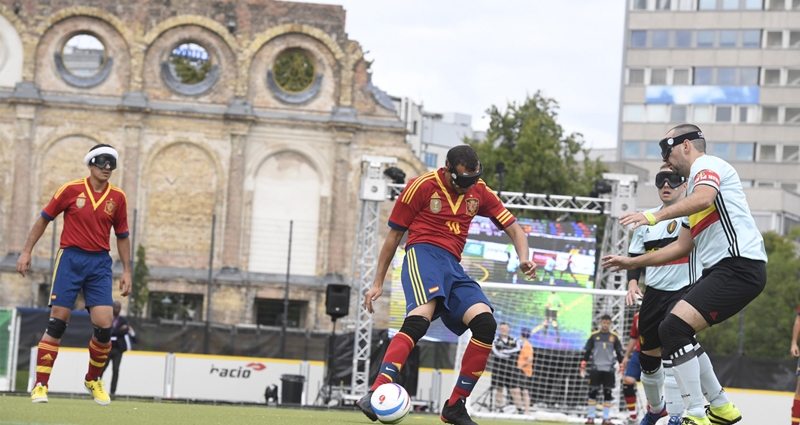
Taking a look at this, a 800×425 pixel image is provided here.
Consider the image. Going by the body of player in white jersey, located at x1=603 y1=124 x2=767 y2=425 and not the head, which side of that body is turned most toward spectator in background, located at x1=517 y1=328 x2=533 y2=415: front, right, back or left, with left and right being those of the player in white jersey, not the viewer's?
right

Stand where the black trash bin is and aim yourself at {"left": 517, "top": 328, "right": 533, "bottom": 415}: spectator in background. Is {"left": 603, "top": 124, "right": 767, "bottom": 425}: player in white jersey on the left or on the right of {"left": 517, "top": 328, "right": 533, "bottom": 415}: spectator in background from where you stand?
right

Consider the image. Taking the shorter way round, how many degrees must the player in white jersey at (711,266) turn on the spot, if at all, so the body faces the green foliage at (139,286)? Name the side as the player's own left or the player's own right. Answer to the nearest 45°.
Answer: approximately 45° to the player's own right

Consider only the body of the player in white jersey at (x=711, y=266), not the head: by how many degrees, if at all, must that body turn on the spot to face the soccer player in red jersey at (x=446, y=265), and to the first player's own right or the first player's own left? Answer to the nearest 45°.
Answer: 0° — they already face them

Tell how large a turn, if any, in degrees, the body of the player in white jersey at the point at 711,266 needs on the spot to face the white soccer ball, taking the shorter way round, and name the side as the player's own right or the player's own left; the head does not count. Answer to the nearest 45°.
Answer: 0° — they already face it

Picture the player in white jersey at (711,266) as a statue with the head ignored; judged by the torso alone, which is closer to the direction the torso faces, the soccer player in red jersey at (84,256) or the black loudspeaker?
the soccer player in red jersey

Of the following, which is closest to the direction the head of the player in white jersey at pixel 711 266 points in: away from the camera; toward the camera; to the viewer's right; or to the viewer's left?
to the viewer's left

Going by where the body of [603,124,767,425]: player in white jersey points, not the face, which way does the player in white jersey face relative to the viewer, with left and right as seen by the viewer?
facing to the left of the viewer

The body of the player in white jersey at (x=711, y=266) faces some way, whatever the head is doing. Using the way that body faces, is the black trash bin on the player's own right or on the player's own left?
on the player's own right
